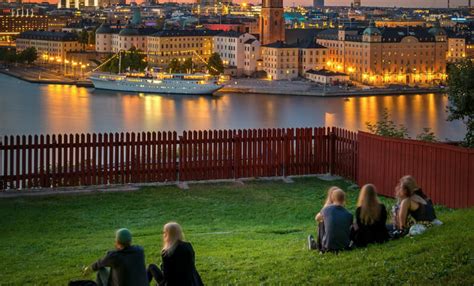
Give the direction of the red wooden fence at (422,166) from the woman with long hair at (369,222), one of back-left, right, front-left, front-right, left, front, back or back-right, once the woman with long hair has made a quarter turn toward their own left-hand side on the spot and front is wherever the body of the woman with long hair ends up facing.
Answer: right

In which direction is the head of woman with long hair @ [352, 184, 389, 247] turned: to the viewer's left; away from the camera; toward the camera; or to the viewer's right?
away from the camera

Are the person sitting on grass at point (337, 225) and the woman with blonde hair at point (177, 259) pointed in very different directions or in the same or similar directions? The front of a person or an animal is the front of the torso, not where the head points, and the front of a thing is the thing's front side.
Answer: same or similar directions

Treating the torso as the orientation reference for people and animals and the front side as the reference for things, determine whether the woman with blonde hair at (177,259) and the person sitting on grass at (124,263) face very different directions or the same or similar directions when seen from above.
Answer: same or similar directions

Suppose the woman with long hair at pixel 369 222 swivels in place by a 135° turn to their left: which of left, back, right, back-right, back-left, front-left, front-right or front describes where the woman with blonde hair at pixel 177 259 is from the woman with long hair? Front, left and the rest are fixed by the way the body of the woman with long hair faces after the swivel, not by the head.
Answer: front

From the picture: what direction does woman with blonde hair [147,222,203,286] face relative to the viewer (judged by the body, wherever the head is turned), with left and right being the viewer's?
facing away from the viewer and to the left of the viewer

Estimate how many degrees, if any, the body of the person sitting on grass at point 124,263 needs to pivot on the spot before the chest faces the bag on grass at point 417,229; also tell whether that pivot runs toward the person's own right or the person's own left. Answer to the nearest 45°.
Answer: approximately 90° to the person's own right

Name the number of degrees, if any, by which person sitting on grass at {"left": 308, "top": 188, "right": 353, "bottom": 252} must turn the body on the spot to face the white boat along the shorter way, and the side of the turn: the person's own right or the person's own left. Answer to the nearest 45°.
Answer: approximately 45° to the person's own right

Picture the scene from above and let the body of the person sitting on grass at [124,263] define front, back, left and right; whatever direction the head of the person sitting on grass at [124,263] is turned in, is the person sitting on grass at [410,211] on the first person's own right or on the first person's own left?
on the first person's own right

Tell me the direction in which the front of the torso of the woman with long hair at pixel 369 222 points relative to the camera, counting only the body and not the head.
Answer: away from the camera

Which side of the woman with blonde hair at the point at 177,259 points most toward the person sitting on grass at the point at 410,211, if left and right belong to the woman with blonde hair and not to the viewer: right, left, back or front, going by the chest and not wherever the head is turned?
right

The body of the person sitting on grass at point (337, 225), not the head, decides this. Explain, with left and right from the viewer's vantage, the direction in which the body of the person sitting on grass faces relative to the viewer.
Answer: facing away from the viewer and to the left of the viewer

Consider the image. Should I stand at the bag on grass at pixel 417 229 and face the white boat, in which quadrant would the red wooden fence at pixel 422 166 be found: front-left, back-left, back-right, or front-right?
front-right

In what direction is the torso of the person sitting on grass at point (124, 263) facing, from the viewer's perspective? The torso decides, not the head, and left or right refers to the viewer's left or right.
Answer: facing away from the viewer and to the left of the viewer
